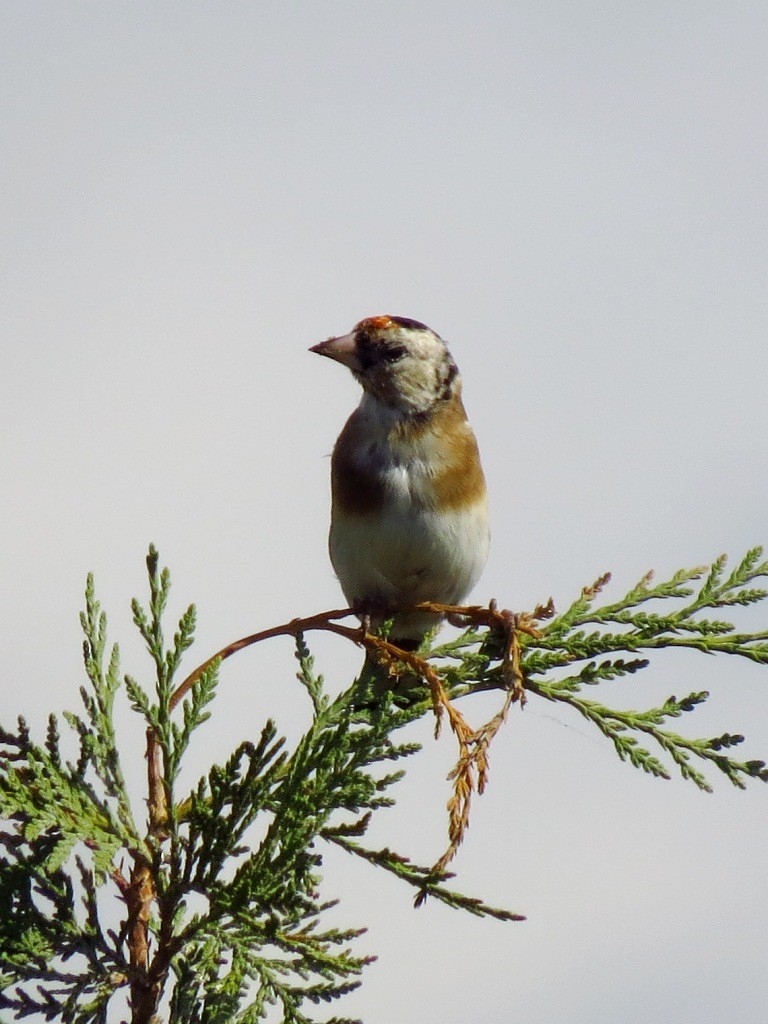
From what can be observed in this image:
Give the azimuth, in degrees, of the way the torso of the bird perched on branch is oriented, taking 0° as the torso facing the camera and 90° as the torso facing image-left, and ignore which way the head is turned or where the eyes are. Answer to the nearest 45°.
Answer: approximately 0°
